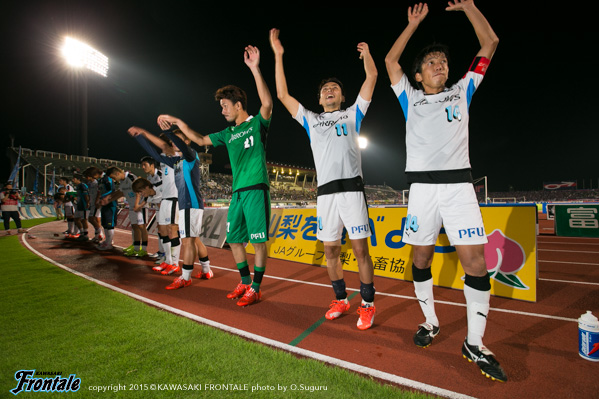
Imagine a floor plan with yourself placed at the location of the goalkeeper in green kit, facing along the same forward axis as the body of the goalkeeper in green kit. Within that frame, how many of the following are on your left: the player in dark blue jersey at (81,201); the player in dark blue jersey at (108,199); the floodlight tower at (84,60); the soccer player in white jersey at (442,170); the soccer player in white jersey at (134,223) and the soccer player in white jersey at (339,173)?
2

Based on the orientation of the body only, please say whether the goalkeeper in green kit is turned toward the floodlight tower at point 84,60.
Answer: no

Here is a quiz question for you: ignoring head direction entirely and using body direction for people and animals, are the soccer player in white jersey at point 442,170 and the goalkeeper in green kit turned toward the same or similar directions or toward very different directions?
same or similar directions

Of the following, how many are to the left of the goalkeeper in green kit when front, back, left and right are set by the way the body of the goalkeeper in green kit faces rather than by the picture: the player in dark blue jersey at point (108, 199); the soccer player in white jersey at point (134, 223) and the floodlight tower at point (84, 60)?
0

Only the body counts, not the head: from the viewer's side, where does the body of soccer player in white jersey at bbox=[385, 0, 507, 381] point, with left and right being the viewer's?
facing the viewer

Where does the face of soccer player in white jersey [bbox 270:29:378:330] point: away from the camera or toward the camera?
toward the camera

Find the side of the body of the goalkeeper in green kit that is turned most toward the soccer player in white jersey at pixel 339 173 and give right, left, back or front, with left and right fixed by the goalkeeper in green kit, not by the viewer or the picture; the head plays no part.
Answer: left

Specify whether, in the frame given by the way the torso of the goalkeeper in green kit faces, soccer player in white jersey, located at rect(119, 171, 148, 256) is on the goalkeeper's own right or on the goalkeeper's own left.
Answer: on the goalkeeper's own right

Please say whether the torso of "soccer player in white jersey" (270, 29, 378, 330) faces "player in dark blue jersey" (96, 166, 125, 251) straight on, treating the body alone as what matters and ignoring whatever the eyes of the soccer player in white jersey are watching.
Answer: no

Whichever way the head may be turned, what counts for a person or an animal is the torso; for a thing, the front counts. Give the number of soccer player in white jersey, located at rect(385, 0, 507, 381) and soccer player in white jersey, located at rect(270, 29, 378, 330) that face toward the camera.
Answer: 2

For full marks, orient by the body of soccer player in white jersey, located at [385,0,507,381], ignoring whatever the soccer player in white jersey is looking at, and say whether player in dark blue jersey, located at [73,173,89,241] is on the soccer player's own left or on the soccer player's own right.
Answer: on the soccer player's own right

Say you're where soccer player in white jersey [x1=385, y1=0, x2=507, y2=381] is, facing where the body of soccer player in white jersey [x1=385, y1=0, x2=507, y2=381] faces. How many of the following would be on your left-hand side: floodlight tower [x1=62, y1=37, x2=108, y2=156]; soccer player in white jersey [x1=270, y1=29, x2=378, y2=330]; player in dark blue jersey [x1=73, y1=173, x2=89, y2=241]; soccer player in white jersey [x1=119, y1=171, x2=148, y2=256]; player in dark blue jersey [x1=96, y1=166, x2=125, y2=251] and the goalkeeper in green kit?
0
